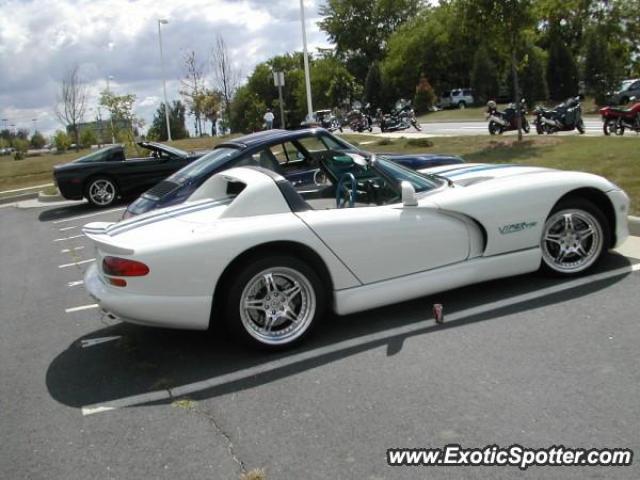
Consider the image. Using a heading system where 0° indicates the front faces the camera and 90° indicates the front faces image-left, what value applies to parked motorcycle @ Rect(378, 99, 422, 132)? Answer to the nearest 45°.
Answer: approximately 270°

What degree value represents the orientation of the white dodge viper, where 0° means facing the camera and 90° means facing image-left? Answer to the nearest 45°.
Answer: approximately 225°

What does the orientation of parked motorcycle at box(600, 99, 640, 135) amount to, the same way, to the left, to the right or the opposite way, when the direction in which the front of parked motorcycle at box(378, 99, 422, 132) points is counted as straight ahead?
the same way

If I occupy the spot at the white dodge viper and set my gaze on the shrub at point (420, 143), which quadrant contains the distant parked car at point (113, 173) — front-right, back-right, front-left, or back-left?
front-left

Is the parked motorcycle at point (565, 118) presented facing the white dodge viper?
no

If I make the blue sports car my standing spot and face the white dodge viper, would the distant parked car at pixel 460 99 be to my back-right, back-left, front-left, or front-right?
back-left
